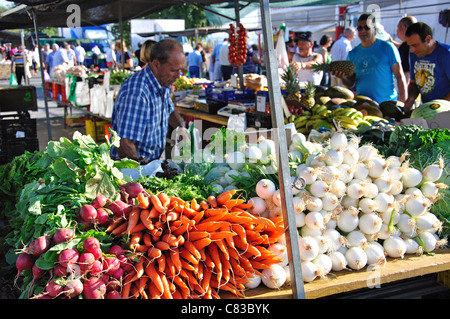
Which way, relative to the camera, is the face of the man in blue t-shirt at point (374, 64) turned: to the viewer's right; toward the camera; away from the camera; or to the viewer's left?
toward the camera

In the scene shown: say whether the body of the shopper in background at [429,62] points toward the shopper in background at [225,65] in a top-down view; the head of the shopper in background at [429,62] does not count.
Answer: no

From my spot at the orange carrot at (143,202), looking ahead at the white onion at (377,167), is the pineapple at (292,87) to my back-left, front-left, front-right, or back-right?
front-left

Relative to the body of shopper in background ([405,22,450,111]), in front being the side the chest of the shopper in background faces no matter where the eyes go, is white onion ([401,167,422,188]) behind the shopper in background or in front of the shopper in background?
in front

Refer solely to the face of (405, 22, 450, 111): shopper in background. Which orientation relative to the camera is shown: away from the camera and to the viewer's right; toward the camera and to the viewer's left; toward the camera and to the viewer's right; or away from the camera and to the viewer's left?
toward the camera and to the viewer's left

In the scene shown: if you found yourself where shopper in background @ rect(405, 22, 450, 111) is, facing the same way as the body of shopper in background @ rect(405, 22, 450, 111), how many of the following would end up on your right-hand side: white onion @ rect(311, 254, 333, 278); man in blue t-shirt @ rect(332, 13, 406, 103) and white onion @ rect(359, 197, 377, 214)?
1

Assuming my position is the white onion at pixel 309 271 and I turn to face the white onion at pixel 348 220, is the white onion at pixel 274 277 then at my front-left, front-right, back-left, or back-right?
back-left

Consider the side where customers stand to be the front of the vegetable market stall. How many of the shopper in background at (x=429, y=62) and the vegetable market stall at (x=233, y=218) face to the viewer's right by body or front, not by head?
0

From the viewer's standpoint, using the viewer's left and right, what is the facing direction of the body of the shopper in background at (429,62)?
facing the viewer and to the left of the viewer
